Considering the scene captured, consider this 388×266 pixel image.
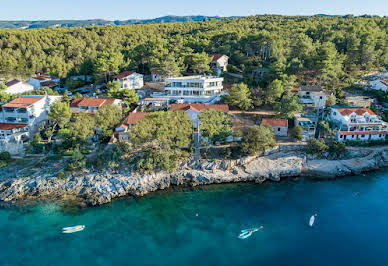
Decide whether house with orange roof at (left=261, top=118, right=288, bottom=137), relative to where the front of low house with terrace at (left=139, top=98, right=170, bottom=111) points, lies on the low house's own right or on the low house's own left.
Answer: on the low house's own left

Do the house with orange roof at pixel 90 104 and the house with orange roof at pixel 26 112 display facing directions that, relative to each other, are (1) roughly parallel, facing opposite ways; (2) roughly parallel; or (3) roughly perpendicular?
roughly parallel

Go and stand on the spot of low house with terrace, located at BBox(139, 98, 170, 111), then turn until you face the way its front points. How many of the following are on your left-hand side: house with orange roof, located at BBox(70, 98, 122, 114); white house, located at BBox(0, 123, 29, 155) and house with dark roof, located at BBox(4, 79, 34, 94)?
0

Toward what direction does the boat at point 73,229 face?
to the viewer's right

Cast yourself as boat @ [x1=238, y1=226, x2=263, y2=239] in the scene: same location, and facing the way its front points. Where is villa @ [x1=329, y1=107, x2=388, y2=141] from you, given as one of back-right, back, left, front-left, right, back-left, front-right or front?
front

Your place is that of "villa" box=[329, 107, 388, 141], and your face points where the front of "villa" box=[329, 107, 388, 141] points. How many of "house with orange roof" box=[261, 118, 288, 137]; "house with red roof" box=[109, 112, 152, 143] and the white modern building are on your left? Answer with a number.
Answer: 0

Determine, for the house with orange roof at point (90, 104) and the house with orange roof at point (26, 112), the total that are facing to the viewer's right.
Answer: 0

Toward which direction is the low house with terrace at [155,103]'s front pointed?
toward the camera

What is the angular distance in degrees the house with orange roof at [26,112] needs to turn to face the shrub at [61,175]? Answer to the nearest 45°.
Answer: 0° — it already faces it

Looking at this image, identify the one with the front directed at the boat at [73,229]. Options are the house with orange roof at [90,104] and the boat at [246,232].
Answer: the house with orange roof

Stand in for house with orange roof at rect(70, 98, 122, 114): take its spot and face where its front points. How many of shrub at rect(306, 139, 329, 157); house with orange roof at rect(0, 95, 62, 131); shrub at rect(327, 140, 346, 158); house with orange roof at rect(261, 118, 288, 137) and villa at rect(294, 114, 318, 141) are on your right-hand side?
1

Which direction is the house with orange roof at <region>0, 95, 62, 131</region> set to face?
toward the camera

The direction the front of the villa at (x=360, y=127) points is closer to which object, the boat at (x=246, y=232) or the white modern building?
the boat

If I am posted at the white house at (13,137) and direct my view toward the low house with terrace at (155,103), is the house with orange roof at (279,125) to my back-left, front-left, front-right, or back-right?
front-right

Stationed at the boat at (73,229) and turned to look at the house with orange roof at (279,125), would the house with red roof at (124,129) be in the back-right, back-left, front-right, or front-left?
front-left

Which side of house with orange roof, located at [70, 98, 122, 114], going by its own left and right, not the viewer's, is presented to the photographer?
front

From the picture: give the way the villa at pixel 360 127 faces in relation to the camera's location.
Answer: facing the viewer
